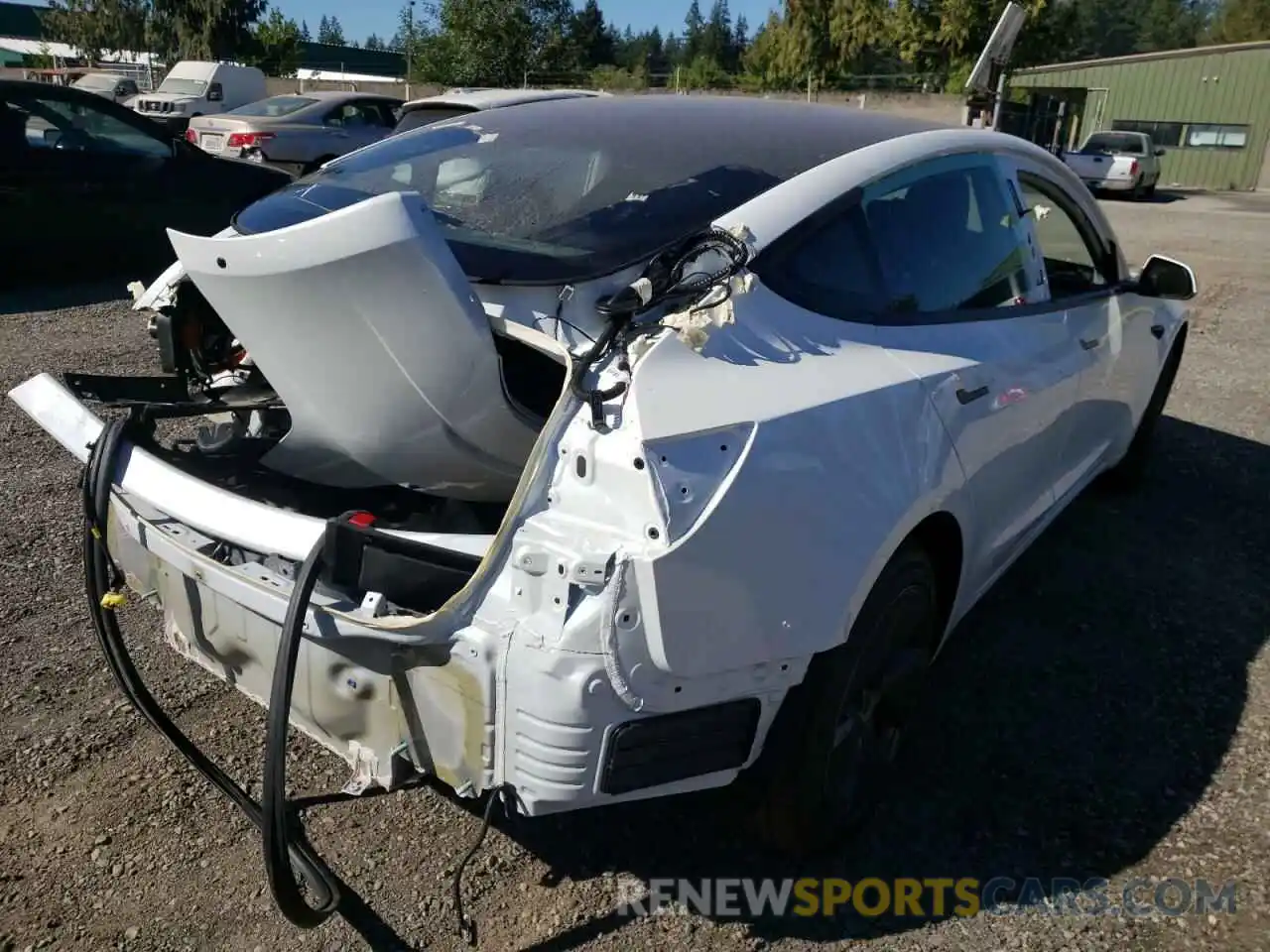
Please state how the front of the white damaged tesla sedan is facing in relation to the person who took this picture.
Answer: facing away from the viewer and to the right of the viewer

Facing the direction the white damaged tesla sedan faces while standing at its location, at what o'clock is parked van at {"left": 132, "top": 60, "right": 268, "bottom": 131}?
The parked van is roughly at 10 o'clock from the white damaged tesla sedan.

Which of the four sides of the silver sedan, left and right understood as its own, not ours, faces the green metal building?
front

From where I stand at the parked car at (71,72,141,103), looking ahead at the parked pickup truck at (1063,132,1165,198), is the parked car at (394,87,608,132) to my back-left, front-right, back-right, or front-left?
front-right

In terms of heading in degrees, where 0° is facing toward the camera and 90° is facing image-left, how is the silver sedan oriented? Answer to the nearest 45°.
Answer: approximately 225°

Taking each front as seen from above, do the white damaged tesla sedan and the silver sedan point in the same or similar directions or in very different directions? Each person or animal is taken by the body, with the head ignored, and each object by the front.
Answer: same or similar directions

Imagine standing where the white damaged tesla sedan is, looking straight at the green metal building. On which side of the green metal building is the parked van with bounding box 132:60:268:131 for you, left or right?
left

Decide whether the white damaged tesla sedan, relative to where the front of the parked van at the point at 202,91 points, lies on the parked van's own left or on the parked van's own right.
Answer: on the parked van's own left

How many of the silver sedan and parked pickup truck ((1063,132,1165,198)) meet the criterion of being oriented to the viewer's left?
0

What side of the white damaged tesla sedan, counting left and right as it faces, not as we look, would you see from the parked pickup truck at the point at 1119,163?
front

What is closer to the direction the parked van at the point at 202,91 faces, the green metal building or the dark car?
the dark car

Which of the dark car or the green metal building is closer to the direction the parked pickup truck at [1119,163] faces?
the green metal building

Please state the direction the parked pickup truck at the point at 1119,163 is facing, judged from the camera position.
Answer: facing away from the viewer and to the right of the viewer

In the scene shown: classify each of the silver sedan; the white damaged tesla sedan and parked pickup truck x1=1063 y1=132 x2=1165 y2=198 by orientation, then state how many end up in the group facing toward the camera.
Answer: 0

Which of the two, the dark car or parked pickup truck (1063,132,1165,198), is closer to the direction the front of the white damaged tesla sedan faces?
the parked pickup truck

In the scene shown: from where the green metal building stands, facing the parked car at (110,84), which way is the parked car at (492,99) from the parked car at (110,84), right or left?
left
